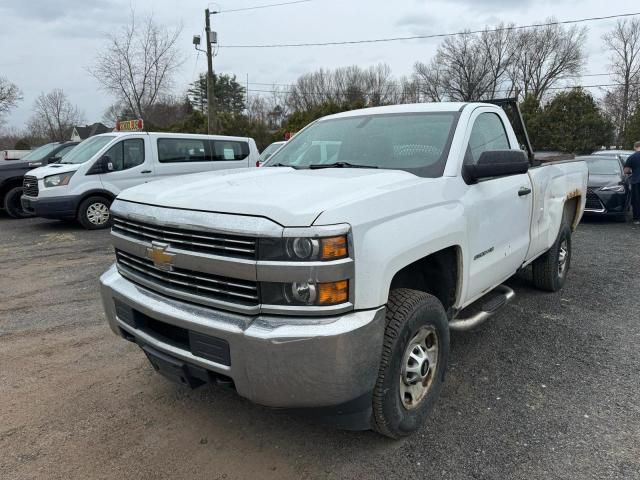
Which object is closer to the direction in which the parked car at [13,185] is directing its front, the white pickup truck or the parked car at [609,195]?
the white pickup truck

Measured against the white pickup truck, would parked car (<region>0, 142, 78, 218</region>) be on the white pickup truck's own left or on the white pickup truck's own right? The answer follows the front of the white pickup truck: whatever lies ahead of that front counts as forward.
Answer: on the white pickup truck's own right

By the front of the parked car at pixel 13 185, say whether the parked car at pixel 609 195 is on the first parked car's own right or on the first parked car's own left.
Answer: on the first parked car's own left

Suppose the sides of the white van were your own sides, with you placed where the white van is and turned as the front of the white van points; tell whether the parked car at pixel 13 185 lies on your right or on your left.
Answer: on your right

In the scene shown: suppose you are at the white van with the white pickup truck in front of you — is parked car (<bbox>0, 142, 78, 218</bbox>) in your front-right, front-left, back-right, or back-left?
back-right

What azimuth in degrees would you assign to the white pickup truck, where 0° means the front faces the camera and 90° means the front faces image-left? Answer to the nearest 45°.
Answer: approximately 45°

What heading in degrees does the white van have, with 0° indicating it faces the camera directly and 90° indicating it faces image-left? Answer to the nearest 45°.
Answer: approximately 45°

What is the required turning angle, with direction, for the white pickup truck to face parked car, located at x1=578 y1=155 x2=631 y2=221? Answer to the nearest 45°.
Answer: approximately 180°

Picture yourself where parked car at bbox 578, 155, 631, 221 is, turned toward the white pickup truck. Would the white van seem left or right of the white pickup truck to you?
right
